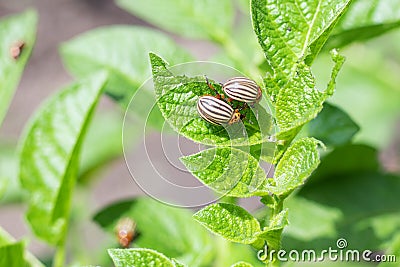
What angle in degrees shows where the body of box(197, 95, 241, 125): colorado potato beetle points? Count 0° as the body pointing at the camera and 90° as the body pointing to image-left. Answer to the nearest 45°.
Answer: approximately 315°

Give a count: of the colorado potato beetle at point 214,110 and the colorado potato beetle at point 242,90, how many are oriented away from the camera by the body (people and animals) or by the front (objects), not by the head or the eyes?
0
